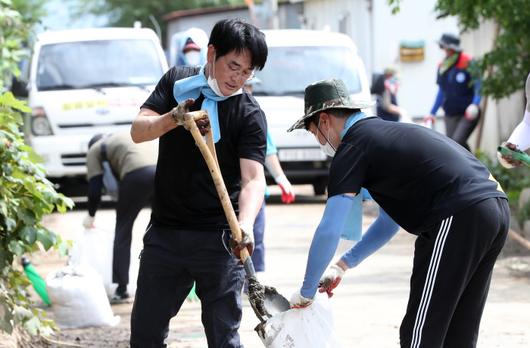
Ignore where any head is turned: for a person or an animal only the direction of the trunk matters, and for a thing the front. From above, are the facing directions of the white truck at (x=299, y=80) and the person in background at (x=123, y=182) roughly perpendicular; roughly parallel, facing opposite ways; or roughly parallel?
roughly perpendicular

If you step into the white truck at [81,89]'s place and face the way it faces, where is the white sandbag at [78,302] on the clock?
The white sandbag is roughly at 12 o'clock from the white truck.

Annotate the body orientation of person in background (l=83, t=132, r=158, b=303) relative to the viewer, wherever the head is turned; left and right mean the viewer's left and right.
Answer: facing to the left of the viewer

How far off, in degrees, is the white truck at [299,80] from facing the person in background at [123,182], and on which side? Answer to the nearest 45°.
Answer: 0° — it already faces them

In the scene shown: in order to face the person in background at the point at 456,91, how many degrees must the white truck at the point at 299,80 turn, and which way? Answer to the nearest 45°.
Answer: approximately 90° to its left

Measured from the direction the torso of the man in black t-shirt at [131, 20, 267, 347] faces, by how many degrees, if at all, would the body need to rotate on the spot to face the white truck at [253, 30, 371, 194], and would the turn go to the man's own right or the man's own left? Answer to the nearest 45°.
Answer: approximately 180°

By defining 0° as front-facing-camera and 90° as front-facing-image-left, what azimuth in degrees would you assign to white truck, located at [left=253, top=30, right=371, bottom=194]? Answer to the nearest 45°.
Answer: approximately 0°

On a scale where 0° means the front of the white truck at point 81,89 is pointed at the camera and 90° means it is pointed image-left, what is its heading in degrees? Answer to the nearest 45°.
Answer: approximately 0°

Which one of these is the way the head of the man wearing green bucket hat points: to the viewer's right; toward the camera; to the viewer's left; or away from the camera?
to the viewer's left

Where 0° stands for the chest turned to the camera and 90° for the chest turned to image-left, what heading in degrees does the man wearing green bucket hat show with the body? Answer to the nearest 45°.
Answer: approximately 90°

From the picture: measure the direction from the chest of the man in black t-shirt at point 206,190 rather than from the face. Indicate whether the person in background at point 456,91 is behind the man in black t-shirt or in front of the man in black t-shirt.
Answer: behind
